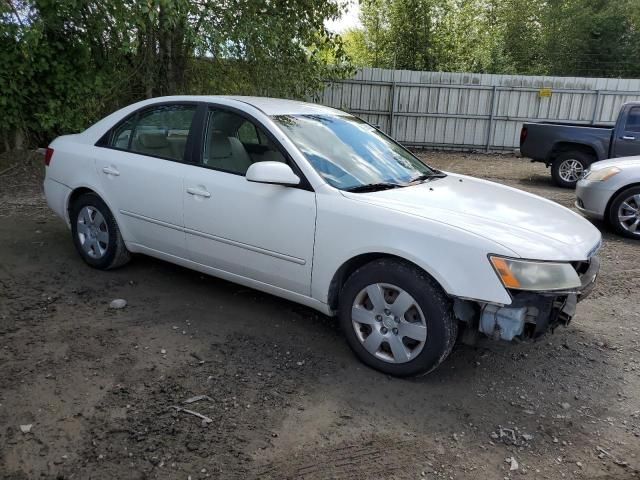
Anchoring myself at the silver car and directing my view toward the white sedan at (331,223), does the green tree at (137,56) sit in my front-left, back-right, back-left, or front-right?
front-right

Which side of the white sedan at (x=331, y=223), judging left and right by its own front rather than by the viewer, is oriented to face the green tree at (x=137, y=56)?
back

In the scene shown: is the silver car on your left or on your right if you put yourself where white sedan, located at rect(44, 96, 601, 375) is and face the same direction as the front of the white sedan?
on your left

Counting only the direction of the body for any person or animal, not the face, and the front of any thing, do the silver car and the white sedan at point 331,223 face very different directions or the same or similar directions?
very different directions

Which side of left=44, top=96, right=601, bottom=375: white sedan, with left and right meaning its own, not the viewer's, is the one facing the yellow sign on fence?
left

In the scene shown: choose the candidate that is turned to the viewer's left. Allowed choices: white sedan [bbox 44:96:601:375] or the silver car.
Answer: the silver car

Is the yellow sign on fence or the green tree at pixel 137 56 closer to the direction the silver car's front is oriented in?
the green tree

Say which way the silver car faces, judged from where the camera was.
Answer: facing to the left of the viewer

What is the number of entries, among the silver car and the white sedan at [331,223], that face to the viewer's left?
1

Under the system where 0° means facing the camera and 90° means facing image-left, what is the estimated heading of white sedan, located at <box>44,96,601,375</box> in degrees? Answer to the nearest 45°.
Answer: approximately 315°

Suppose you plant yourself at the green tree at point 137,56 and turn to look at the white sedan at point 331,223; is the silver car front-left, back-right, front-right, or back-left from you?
front-left

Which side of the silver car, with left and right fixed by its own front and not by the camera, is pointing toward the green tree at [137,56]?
front

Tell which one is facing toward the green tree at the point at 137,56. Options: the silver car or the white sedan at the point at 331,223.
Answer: the silver car

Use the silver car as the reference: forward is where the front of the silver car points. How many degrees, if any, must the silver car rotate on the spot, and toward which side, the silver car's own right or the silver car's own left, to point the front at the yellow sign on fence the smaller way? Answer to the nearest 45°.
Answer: approximately 90° to the silver car's own right
